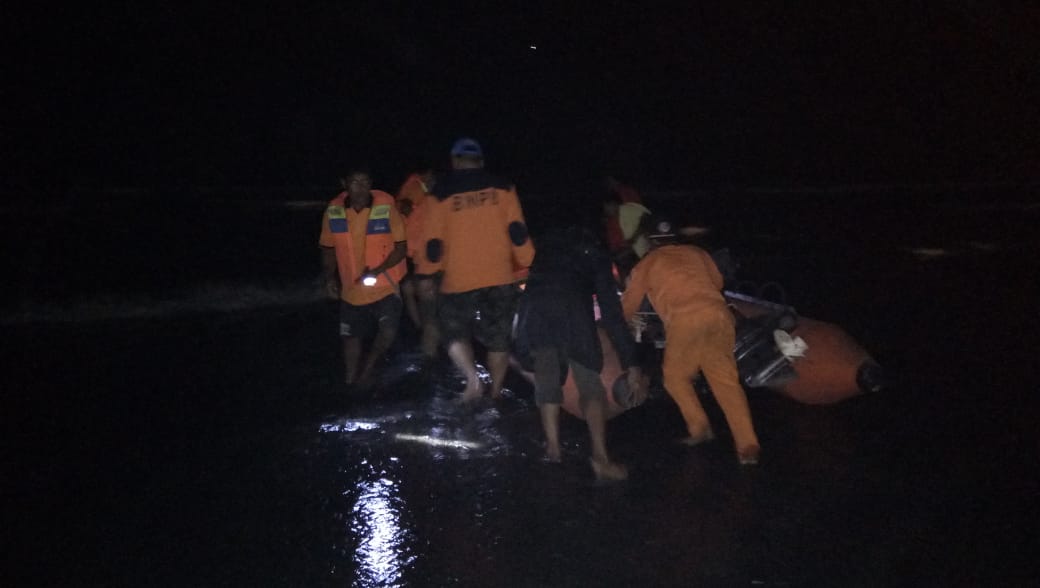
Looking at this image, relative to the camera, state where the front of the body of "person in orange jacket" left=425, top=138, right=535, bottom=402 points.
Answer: away from the camera

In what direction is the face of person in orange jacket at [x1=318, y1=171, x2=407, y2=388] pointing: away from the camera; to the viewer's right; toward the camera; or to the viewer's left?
toward the camera

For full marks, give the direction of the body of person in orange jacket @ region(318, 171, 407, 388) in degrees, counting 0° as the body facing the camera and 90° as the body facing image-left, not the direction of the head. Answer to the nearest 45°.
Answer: approximately 0°

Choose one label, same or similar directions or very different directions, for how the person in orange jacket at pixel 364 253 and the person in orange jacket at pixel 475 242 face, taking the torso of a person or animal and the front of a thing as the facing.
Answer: very different directions

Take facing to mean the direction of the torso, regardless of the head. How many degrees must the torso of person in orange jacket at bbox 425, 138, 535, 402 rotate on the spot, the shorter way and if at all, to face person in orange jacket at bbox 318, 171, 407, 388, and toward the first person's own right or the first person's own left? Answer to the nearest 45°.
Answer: approximately 45° to the first person's own left

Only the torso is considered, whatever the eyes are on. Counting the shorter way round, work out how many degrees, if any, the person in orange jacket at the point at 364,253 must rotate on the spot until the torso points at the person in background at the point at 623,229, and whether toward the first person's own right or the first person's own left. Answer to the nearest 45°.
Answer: approximately 90° to the first person's own left
